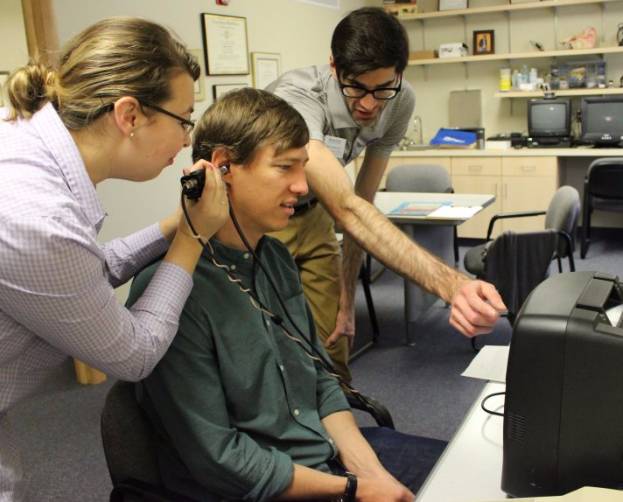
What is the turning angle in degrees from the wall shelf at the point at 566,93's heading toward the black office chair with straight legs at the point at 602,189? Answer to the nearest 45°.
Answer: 0° — it already faces it

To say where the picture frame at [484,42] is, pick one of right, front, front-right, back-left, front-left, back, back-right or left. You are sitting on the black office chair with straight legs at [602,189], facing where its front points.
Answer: front-left

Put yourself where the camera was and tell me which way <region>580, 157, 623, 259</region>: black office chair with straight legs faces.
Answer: facing away from the viewer

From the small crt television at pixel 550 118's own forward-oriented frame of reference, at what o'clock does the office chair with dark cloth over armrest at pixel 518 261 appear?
The office chair with dark cloth over armrest is roughly at 12 o'clock from the small crt television.

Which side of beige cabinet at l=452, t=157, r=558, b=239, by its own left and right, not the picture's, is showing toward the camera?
front

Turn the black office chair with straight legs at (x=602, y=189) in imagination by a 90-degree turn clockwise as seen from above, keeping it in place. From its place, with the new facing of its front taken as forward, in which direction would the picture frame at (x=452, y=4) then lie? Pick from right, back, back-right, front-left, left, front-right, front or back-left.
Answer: back-left

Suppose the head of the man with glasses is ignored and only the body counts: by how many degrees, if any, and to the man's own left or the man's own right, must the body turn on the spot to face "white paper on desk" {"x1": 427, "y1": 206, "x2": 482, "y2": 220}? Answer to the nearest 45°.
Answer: approximately 135° to the man's own left

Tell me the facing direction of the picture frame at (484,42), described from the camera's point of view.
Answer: facing the viewer

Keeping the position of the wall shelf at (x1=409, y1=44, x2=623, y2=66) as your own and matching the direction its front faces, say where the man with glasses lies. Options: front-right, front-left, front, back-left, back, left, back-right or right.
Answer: front

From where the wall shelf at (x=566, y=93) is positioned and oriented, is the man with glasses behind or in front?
in front

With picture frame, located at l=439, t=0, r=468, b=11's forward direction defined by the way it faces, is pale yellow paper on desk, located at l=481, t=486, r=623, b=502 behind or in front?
in front

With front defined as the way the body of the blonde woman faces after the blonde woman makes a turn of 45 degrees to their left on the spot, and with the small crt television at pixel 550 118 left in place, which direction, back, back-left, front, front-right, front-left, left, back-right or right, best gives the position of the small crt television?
front

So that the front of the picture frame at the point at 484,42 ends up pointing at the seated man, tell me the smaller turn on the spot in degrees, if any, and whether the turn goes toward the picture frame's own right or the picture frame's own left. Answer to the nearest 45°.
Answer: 0° — it already faces them

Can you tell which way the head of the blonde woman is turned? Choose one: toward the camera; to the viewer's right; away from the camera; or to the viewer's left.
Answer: to the viewer's right

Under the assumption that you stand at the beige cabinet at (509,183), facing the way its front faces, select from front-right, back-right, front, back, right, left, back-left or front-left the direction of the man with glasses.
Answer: front

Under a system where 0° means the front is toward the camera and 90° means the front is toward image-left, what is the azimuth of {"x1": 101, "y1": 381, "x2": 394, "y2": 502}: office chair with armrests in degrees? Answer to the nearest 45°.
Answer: approximately 315°

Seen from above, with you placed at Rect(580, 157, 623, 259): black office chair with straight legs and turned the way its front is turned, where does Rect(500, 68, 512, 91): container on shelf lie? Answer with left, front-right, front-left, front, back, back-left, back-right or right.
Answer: front-left
